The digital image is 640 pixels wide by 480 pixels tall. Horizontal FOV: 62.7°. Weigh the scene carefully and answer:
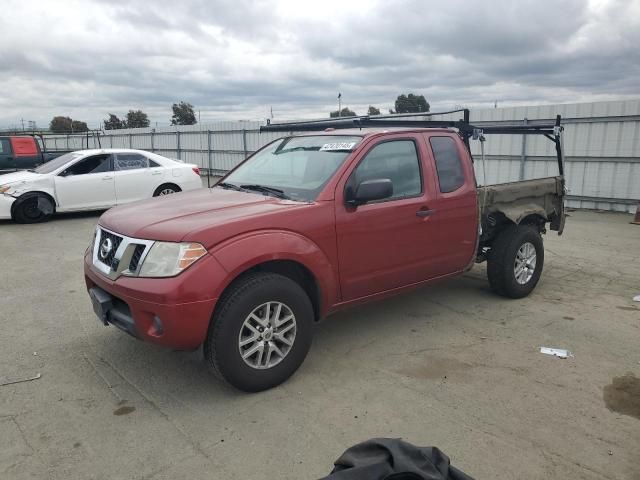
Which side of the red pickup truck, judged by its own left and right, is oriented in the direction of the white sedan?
right

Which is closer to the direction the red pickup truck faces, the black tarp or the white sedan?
the black tarp

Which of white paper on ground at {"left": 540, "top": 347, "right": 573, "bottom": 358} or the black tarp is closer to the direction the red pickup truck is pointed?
the black tarp

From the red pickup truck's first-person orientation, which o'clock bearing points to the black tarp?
The black tarp is roughly at 10 o'clock from the red pickup truck.
